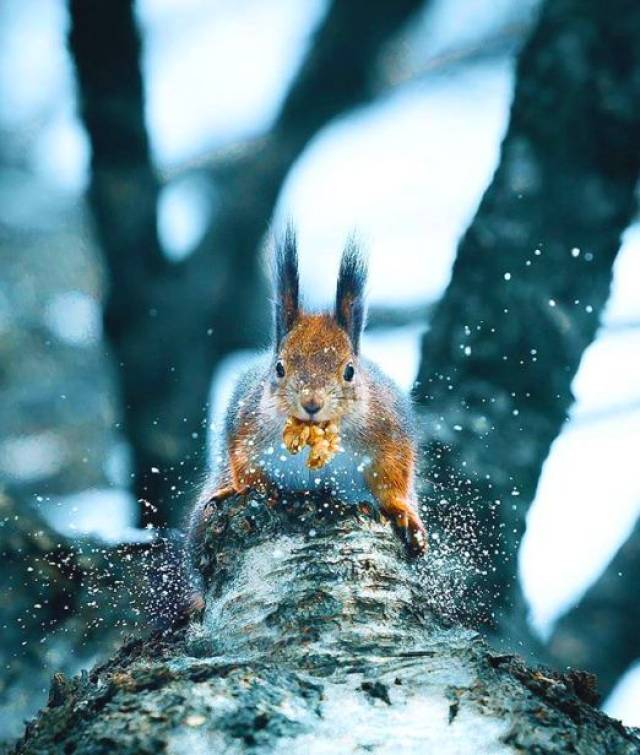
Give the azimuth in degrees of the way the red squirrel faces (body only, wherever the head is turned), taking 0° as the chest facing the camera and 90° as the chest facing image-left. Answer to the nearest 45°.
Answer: approximately 0°

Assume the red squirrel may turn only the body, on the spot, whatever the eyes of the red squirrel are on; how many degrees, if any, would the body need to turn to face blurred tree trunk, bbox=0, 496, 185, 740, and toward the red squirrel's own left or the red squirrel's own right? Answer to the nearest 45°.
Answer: approximately 135° to the red squirrel's own right
